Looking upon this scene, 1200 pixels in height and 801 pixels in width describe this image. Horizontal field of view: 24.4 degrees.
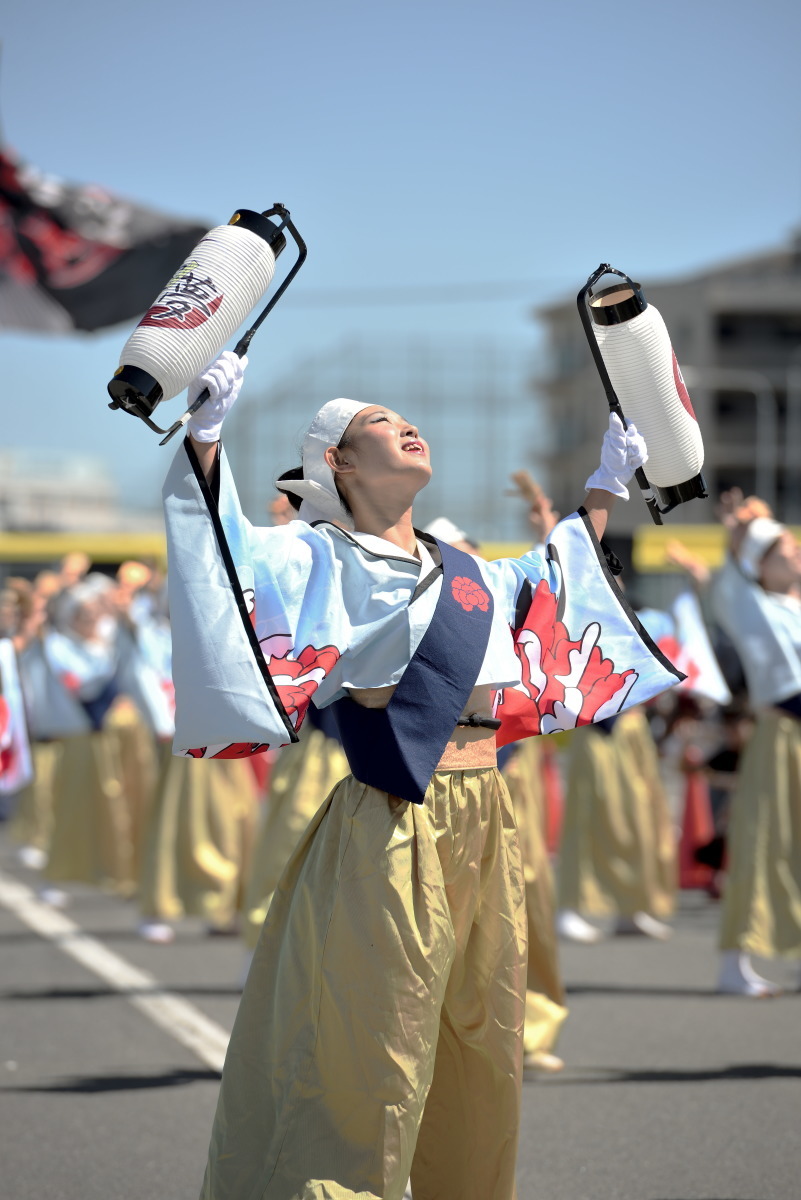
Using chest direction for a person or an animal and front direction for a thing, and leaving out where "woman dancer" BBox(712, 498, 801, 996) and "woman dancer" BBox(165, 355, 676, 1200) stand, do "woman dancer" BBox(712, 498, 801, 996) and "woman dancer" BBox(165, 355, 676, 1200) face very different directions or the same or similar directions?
same or similar directions

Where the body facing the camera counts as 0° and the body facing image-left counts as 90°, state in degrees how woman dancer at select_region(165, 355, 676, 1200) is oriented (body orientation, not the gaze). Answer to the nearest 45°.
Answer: approximately 315°

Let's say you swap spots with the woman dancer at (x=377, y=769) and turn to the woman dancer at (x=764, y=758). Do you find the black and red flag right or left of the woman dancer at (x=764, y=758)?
left

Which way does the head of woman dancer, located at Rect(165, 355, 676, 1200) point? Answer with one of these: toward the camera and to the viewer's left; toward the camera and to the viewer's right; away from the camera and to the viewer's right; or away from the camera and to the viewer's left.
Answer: toward the camera and to the viewer's right

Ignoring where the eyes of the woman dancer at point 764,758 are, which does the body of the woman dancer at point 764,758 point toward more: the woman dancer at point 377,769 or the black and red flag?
the woman dancer

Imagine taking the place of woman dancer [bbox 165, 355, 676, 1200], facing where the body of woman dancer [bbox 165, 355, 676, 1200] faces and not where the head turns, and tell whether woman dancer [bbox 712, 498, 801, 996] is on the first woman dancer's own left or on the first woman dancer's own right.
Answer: on the first woman dancer's own left

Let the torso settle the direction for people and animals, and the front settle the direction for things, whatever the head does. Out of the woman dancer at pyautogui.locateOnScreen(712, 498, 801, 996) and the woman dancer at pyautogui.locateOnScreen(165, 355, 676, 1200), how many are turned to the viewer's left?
0

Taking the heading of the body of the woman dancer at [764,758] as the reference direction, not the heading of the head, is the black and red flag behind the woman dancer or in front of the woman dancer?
behind

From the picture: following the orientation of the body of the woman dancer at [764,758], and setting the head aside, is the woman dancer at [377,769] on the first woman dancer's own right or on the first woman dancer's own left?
on the first woman dancer's own right
